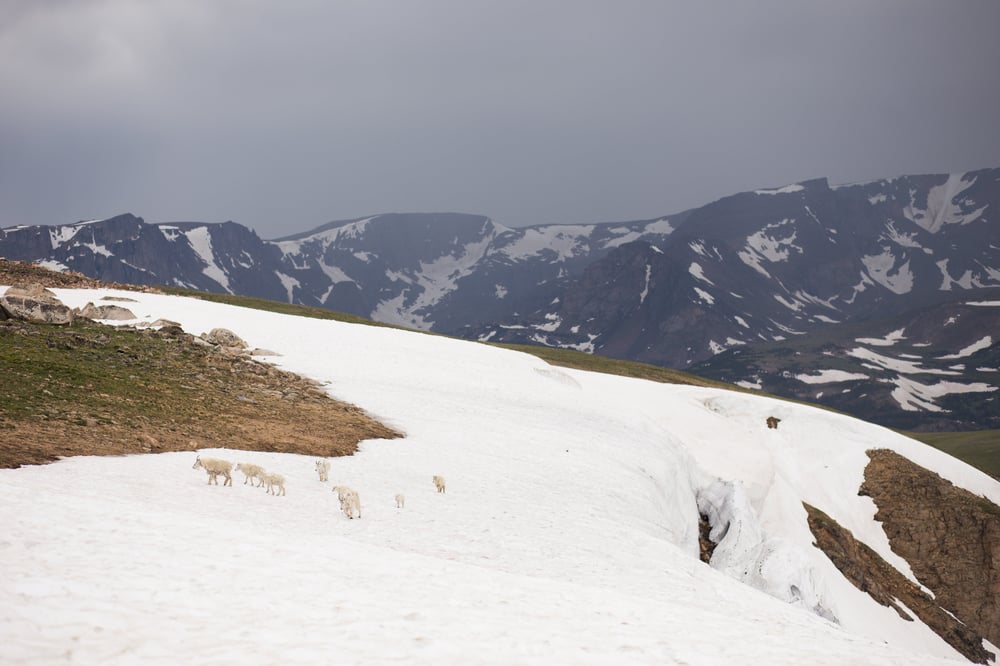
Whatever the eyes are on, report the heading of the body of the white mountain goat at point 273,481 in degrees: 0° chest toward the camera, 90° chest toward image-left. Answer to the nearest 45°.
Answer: approximately 90°

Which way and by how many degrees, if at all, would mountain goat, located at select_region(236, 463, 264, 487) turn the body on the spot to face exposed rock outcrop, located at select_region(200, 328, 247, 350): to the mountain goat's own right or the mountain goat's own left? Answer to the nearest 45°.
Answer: approximately 90° to the mountain goat's own right

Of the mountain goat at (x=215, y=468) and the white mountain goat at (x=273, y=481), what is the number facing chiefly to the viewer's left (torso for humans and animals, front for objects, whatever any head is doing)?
2

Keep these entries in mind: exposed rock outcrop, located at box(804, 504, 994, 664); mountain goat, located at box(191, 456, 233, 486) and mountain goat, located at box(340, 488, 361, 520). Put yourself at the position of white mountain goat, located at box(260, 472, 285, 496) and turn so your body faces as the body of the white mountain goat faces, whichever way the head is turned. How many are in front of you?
1

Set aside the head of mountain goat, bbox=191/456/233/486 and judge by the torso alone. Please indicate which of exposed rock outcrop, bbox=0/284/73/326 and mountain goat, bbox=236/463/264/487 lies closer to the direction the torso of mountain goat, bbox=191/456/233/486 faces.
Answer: the exposed rock outcrop

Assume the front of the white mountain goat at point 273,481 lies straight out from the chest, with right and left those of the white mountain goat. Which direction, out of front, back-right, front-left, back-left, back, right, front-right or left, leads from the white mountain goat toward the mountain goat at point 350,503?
back-left

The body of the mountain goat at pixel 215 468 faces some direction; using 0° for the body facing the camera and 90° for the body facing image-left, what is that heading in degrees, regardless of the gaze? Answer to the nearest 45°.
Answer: approximately 90°

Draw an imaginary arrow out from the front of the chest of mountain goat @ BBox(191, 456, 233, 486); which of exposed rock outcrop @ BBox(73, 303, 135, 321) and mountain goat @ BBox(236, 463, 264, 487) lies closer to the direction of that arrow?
the exposed rock outcrop

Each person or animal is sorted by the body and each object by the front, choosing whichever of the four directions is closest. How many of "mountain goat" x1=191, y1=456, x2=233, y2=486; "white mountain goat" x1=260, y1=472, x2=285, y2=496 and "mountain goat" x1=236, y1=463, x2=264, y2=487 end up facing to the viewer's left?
3

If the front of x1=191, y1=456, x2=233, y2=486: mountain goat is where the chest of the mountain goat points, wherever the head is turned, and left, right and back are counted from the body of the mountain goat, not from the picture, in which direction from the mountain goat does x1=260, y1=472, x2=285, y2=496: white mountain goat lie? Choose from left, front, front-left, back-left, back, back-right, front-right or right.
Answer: back

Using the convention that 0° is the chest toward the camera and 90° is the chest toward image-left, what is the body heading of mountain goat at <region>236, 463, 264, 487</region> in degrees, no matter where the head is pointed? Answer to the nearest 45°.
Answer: approximately 90°

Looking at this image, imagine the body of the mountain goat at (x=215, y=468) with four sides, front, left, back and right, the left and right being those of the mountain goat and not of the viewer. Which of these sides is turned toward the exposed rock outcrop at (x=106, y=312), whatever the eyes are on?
right
